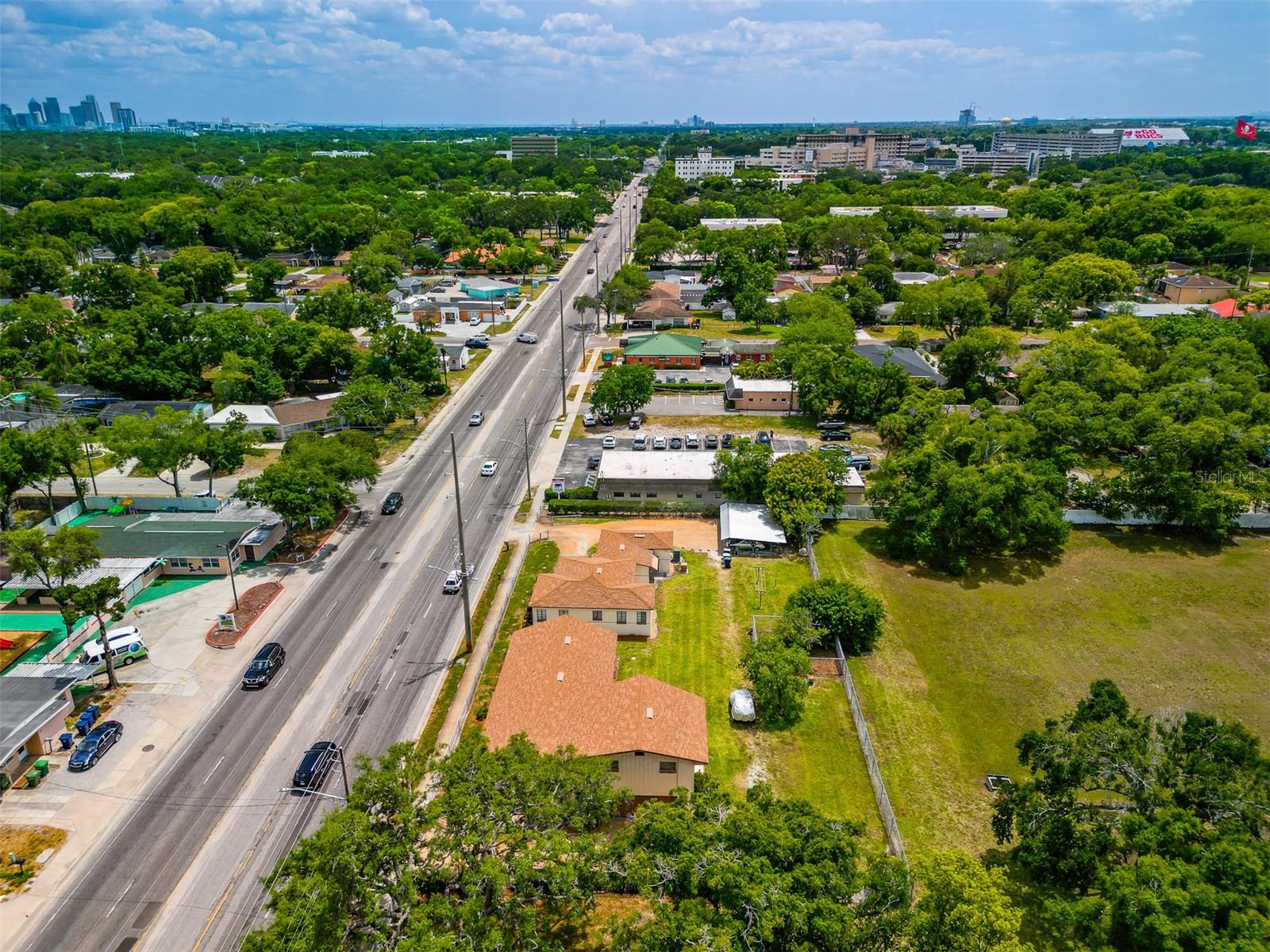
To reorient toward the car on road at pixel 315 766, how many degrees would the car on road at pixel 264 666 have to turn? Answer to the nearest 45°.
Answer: approximately 45° to its left

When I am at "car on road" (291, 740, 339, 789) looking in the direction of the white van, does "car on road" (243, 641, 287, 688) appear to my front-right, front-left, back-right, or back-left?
front-right

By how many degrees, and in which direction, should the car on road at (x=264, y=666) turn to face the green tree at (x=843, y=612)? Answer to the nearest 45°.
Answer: approximately 135° to its left

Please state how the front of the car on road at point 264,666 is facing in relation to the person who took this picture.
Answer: facing the viewer and to the left of the viewer

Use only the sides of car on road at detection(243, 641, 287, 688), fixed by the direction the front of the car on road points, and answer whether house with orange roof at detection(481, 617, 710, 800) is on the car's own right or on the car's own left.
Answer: on the car's own left

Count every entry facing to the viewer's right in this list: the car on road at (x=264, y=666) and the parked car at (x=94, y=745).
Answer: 0

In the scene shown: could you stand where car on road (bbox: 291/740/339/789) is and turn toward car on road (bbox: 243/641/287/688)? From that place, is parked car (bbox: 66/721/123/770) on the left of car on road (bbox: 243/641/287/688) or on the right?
left

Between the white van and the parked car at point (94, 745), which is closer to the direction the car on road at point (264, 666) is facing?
the parked car
